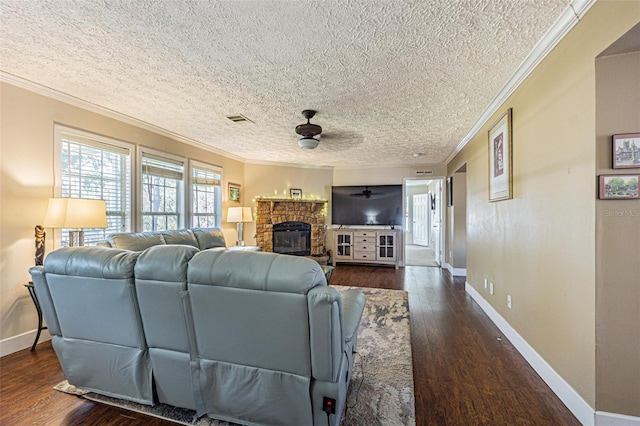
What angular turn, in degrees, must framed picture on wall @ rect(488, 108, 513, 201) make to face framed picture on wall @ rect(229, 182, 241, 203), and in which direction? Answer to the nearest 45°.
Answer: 0° — it already faces it

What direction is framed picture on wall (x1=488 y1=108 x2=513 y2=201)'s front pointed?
to the viewer's left

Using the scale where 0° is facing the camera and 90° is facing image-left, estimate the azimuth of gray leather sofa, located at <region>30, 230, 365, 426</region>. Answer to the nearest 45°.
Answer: approximately 225°

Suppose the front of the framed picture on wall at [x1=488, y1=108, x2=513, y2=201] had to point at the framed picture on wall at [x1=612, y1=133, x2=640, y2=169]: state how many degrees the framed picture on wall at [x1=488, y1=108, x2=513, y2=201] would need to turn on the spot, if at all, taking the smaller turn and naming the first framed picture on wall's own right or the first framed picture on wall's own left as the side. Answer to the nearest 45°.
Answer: approximately 135° to the first framed picture on wall's own left

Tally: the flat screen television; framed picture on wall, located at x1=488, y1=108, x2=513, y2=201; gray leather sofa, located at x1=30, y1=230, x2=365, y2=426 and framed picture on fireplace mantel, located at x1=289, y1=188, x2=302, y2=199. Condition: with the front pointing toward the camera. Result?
2

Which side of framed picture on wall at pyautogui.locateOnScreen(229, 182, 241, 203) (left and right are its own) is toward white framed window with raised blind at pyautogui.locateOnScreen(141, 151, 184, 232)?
right
